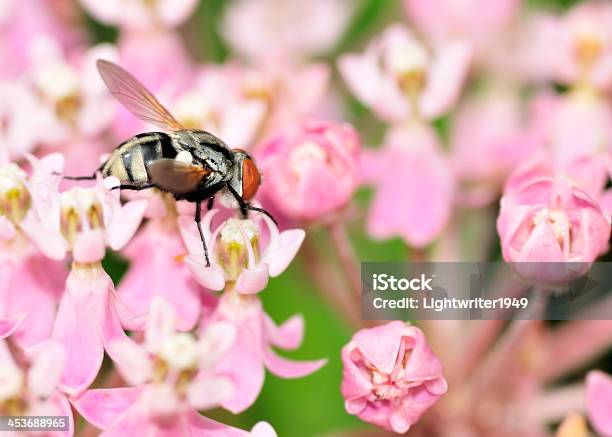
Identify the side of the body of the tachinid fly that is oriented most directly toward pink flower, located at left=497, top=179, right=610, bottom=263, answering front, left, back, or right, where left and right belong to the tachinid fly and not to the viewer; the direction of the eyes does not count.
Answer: front

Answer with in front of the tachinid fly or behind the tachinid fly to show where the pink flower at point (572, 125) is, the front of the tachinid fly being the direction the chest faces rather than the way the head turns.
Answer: in front

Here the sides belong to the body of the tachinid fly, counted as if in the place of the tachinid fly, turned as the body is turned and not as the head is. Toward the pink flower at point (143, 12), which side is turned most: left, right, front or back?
left

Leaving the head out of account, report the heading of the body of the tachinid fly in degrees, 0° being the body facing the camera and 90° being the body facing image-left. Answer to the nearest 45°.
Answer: approximately 270°

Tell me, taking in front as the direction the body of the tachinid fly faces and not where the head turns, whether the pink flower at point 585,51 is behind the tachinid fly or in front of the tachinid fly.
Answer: in front

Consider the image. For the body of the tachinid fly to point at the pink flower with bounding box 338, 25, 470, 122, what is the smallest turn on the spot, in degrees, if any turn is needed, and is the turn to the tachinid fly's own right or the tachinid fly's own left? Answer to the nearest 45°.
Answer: approximately 45° to the tachinid fly's own left
